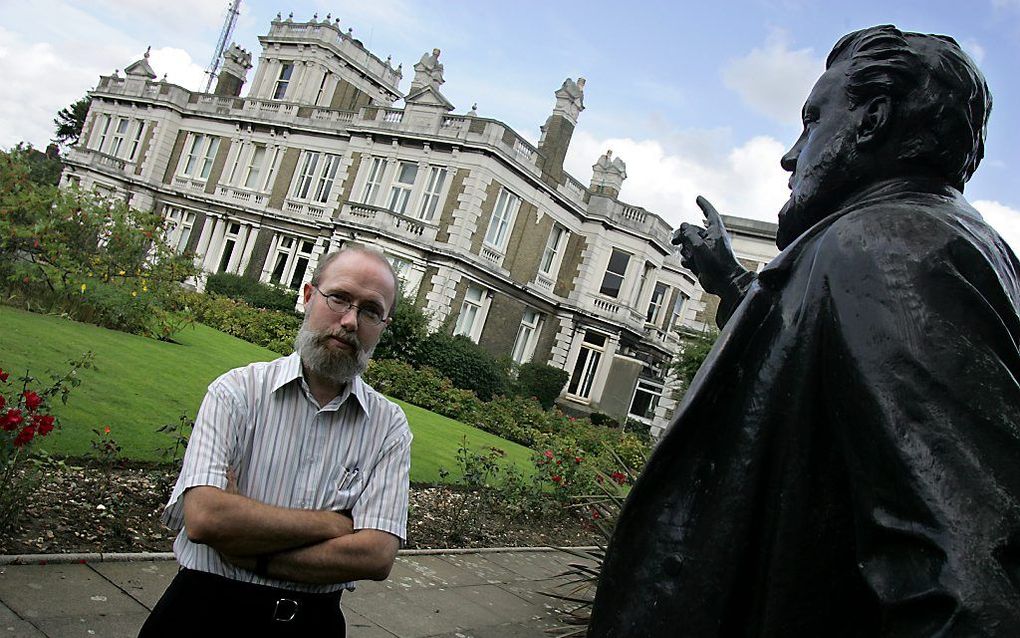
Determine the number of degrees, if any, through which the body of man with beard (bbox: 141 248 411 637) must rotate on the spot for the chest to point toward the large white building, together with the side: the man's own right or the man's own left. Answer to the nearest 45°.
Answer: approximately 180°

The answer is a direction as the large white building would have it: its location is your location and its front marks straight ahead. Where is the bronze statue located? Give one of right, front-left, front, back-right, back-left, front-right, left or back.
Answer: front-left

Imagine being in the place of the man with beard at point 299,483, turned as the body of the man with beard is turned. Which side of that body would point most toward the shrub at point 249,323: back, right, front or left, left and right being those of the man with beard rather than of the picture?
back

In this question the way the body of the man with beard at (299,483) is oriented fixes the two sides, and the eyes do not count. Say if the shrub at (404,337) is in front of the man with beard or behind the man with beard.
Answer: behind

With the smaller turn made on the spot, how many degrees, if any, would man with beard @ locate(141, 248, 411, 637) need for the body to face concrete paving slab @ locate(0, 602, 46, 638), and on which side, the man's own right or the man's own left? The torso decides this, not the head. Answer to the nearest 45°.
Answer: approximately 135° to the man's own right
